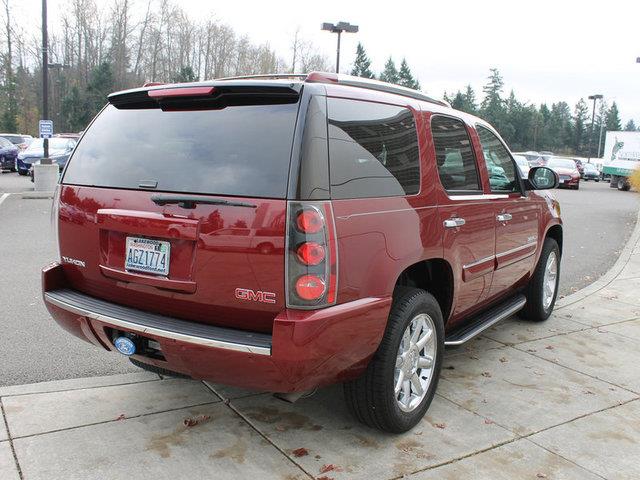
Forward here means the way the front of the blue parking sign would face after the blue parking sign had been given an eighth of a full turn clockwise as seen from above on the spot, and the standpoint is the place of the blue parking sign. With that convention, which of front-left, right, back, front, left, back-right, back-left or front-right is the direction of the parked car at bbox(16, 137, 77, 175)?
back-right

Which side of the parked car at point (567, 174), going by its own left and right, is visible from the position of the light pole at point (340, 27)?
right

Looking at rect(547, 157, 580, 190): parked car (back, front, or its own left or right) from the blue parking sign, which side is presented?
right

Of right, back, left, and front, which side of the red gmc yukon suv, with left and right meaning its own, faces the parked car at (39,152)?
left

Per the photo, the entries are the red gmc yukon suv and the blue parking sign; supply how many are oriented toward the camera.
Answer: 1

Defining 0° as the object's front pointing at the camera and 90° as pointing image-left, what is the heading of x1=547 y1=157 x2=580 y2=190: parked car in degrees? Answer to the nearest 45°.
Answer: approximately 315°

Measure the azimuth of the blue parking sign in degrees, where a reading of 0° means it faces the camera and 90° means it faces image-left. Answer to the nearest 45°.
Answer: approximately 0°

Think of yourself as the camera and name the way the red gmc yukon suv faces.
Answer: facing away from the viewer and to the right of the viewer

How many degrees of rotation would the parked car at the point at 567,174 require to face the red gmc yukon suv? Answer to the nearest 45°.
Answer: approximately 45° to its right
